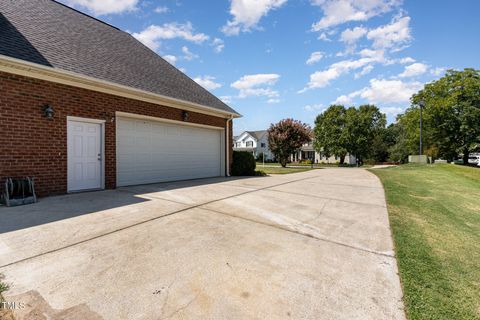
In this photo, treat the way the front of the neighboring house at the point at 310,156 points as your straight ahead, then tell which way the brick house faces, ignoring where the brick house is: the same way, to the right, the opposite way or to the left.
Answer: to the left

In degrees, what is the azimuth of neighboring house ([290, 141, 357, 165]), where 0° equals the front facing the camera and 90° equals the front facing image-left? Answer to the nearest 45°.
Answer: approximately 0°

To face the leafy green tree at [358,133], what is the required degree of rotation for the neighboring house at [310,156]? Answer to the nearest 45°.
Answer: approximately 45° to its left

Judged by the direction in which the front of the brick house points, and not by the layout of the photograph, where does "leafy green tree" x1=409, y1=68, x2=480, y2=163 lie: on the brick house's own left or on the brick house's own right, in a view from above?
on the brick house's own left

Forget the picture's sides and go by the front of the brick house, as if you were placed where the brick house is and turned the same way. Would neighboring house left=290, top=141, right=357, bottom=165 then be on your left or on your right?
on your left

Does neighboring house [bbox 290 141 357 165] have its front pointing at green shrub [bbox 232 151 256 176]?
yes
